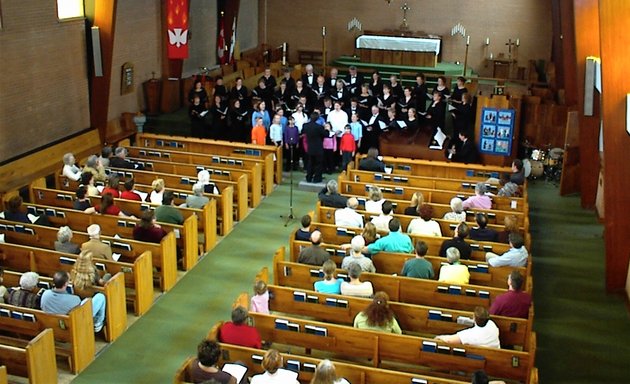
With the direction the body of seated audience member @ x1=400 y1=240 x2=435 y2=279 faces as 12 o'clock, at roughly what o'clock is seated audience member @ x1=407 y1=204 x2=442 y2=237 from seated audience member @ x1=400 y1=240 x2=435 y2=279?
seated audience member @ x1=407 y1=204 x2=442 y2=237 is roughly at 12 o'clock from seated audience member @ x1=400 y1=240 x2=435 y2=279.

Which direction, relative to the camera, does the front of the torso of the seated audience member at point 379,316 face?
away from the camera

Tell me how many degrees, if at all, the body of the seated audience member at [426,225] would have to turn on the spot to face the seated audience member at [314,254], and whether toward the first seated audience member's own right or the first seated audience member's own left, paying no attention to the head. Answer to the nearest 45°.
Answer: approximately 135° to the first seated audience member's own left

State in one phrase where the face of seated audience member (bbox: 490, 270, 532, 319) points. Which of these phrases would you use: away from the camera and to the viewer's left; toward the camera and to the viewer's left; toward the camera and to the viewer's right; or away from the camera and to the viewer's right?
away from the camera and to the viewer's left

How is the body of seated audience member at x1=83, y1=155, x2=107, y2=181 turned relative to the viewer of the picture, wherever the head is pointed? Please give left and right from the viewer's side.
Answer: facing away from the viewer and to the right of the viewer

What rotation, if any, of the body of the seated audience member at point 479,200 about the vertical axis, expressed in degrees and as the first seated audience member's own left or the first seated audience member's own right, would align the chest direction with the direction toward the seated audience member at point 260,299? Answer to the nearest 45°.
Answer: approximately 135° to the first seated audience member's own left

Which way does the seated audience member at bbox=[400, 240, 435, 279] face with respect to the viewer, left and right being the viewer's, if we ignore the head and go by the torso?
facing away from the viewer

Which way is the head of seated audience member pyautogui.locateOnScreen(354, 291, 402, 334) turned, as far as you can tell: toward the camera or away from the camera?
away from the camera

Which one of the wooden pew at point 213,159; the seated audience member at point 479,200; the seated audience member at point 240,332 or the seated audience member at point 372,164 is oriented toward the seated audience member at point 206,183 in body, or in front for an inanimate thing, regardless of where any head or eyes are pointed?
the seated audience member at point 240,332

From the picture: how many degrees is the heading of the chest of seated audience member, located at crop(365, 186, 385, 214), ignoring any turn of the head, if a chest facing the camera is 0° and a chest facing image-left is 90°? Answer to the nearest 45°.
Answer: approximately 180°

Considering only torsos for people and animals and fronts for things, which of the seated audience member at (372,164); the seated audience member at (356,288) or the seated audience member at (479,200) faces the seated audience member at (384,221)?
the seated audience member at (356,288)

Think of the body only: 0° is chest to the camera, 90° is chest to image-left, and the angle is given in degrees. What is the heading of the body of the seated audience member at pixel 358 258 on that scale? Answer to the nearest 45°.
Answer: approximately 180°

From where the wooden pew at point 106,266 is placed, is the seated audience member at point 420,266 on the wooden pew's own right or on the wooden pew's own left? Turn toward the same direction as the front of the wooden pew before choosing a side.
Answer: on the wooden pew's own right

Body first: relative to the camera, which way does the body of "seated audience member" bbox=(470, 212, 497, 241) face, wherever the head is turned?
away from the camera

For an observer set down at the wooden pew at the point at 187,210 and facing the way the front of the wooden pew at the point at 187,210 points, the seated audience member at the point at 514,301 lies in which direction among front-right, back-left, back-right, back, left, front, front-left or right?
right

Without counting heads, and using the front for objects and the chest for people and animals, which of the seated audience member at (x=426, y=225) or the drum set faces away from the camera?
the seated audience member

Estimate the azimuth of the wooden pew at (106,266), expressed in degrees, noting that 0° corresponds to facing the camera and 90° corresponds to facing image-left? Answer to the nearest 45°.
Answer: approximately 225°

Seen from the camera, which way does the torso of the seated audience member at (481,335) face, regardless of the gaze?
away from the camera
